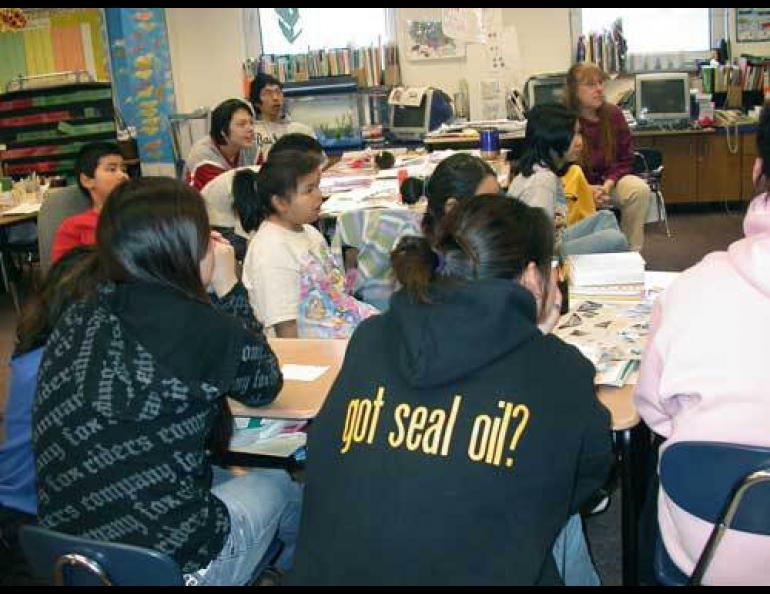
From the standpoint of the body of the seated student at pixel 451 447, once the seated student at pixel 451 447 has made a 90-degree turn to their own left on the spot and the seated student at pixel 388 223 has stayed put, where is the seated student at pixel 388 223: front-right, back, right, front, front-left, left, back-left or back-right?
front-right

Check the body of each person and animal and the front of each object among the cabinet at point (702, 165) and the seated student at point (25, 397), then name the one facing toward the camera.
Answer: the cabinet

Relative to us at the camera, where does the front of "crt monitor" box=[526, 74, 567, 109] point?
facing the viewer and to the left of the viewer

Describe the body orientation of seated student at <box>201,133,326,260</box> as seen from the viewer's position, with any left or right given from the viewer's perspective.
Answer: facing to the right of the viewer

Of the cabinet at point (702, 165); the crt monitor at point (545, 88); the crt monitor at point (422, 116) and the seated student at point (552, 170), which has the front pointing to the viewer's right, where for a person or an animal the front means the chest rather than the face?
the seated student

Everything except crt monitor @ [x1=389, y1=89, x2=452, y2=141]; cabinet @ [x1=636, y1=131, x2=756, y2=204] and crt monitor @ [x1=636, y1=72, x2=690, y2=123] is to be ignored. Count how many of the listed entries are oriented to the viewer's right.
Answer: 0

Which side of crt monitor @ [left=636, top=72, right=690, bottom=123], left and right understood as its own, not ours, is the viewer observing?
front

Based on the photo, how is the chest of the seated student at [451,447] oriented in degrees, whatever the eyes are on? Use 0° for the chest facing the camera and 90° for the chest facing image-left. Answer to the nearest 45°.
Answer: approximately 225°

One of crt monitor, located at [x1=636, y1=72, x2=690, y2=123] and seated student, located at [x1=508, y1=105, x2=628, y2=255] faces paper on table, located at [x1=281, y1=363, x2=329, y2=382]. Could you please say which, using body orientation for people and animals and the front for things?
the crt monitor

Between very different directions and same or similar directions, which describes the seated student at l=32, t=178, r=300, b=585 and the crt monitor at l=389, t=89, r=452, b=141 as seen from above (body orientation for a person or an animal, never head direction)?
very different directions

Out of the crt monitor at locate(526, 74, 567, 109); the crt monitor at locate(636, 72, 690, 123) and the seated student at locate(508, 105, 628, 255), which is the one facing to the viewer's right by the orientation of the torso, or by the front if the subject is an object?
the seated student

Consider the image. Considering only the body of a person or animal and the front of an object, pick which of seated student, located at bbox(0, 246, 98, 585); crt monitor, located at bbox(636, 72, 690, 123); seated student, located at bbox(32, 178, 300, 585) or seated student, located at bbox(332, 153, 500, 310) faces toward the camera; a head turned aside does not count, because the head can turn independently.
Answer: the crt monitor

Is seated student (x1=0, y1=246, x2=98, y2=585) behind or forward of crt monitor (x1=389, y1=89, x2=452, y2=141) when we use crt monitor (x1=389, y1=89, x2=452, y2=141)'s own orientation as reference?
forward

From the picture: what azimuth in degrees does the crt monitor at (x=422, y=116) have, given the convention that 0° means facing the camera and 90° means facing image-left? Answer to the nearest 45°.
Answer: approximately 45°

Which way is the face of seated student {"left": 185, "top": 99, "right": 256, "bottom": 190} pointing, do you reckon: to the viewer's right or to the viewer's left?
to the viewer's right
